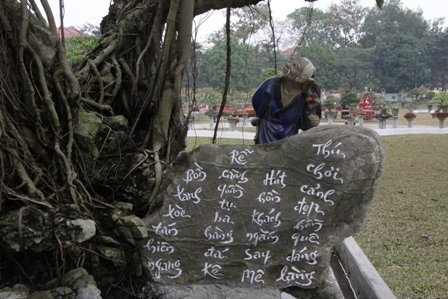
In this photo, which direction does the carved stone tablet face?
toward the camera

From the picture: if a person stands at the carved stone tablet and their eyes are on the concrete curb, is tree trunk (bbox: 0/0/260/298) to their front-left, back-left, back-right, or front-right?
back-left

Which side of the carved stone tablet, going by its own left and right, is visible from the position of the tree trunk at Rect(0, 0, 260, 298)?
right

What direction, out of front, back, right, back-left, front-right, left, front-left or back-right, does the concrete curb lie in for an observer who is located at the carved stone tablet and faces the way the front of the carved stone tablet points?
back-left
